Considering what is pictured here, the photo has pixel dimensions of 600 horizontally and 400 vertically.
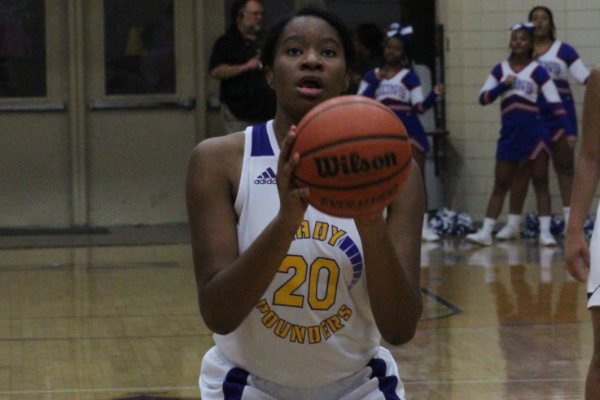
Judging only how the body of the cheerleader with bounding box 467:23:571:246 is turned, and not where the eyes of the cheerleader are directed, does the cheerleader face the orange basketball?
yes

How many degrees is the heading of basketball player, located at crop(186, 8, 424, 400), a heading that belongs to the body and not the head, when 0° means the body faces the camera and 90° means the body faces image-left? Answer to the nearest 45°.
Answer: approximately 0°

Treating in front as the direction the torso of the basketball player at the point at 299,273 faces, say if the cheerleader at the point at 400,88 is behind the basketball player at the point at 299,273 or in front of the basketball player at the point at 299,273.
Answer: behind

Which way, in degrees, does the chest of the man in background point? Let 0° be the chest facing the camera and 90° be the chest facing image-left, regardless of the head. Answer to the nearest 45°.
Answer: approximately 315°

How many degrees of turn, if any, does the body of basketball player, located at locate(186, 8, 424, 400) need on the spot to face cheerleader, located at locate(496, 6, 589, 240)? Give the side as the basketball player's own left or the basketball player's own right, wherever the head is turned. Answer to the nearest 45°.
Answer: approximately 180°

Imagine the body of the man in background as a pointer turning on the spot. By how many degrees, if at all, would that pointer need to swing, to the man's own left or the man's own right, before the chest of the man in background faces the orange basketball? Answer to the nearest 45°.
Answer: approximately 45° to the man's own right
